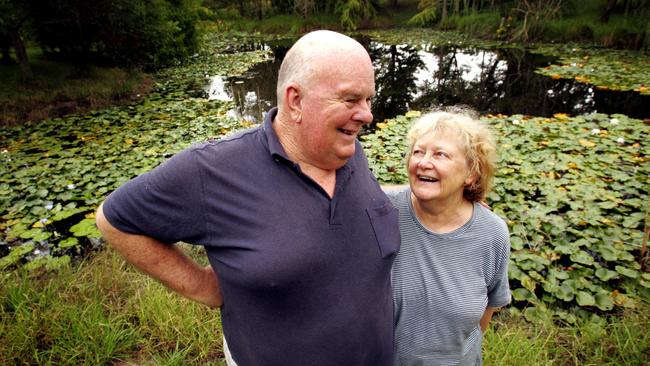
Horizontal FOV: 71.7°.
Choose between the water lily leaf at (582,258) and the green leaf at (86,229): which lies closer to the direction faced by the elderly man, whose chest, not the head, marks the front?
the water lily leaf

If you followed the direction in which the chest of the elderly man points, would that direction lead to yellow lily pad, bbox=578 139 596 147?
no

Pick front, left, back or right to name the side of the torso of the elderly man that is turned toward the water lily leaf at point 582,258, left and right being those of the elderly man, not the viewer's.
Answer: left

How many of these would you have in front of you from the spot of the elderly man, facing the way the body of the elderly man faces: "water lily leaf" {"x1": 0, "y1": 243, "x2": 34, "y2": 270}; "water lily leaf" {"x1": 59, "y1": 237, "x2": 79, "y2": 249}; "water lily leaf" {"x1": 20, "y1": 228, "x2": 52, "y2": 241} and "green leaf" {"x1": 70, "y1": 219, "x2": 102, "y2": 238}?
0

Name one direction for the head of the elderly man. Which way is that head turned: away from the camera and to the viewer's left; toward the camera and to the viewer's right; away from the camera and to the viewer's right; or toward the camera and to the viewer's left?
toward the camera and to the viewer's right

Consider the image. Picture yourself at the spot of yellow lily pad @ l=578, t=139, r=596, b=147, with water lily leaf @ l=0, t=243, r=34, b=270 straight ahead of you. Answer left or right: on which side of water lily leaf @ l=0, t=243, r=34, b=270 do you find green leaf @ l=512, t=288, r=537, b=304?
left

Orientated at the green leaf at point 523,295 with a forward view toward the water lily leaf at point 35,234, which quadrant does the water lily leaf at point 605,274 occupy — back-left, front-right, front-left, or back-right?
back-right

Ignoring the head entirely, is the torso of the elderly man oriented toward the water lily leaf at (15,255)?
no

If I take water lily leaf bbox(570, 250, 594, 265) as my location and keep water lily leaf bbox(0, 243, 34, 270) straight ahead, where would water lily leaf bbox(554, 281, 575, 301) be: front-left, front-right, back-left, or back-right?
front-left

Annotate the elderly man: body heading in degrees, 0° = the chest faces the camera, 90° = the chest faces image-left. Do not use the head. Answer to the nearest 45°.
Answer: approximately 315°

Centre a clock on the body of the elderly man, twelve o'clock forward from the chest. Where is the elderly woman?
The elderly woman is roughly at 10 o'clock from the elderly man.

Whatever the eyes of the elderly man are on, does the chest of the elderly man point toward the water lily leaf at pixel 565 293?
no

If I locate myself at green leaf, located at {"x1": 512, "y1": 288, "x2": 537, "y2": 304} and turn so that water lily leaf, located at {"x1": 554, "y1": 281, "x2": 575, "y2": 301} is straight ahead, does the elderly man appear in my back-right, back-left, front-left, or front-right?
back-right

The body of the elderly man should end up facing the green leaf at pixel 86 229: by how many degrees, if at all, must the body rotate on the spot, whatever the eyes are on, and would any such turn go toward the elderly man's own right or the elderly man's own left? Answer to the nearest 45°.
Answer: approximately 180°

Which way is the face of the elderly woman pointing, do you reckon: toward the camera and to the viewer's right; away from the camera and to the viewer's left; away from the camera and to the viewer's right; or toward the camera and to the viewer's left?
toward the camera and to the viewer's left

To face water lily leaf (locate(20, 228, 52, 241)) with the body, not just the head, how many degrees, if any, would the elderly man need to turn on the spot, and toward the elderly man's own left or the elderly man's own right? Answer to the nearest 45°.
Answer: approximately 180°
